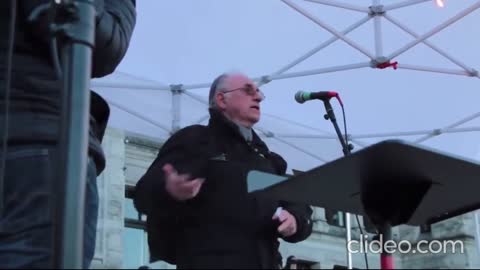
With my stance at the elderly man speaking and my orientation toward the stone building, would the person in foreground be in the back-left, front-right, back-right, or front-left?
back-left

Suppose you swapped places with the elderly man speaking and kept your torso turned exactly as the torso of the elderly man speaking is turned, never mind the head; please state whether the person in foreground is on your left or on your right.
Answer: on your right

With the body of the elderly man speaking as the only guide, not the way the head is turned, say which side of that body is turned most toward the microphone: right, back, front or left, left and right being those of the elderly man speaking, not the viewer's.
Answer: left

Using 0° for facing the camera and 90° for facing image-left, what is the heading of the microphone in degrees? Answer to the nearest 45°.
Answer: approximately 90°

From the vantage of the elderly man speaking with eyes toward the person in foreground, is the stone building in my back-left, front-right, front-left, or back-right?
back-right

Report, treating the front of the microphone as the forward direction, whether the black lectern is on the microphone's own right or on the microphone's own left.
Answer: on the microphone's own left

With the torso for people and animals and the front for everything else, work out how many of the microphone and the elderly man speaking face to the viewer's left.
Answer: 1

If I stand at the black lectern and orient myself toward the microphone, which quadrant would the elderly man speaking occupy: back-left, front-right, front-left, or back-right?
front-left

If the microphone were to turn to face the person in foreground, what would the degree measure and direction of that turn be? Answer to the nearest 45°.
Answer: approximately 90° to its left
